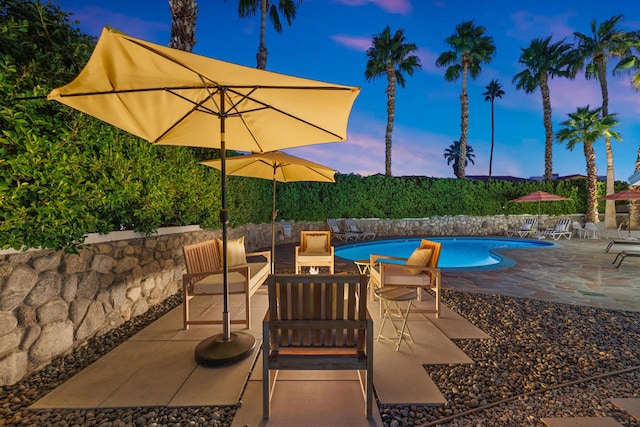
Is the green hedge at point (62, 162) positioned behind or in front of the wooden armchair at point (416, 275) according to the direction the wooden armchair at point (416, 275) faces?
in front

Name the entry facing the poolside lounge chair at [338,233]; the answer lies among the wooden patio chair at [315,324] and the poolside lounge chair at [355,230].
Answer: the wooden patio chair

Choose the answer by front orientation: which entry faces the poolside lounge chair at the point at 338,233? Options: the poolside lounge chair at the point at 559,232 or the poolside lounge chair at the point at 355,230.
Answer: the poolside lounge chair at the point at 559,232

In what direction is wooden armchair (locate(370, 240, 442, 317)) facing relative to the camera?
to the viewer's left

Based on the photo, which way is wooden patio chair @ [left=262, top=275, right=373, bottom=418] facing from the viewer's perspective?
away from the camera

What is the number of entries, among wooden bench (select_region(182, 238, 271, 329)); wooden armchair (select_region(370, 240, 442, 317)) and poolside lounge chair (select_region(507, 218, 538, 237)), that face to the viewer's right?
1

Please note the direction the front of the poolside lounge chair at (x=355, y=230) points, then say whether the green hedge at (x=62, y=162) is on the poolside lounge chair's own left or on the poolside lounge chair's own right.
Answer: on the poolside lounge chair's own right

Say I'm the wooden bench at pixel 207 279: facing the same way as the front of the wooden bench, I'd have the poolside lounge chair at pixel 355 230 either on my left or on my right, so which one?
on my left

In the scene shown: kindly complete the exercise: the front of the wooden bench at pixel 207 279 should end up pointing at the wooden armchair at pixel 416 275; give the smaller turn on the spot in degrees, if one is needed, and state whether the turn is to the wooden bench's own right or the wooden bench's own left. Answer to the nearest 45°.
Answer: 0° — it already faces it

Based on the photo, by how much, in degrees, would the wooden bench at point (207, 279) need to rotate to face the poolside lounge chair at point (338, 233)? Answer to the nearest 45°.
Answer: approximately 45° to its left

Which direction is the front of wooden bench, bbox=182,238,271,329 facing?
to the viewer's right

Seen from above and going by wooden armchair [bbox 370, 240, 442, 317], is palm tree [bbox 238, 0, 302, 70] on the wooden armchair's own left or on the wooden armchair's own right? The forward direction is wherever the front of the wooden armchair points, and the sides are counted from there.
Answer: on the wooden armchair's own right
